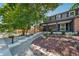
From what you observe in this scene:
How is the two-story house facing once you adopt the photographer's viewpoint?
facing the viewer and to the left of the viewer
